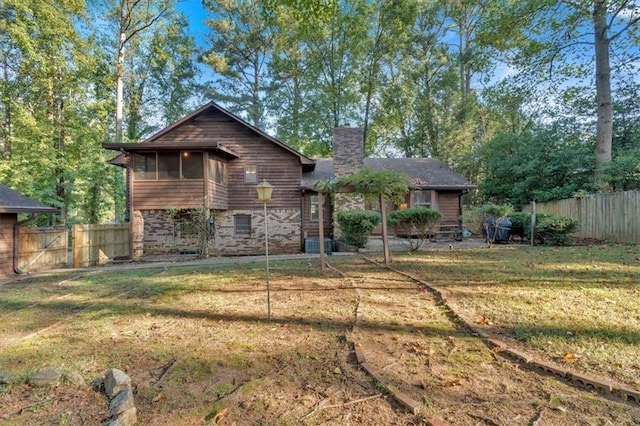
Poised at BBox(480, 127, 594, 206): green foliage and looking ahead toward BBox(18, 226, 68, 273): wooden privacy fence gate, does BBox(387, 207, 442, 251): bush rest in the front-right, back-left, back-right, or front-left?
front-left

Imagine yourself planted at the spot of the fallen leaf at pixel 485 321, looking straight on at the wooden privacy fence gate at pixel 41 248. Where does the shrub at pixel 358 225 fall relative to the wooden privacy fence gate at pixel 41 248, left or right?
right

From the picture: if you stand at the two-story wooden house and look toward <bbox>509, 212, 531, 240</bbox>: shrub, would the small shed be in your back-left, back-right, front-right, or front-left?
back-right

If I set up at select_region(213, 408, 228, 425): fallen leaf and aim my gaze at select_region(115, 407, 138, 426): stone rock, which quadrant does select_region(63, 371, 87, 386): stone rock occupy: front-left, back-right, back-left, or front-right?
front-right

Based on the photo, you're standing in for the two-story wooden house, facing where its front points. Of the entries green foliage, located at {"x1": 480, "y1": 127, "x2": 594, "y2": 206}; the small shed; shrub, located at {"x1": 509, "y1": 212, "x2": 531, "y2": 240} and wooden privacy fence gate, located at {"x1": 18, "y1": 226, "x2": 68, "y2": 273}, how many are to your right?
2

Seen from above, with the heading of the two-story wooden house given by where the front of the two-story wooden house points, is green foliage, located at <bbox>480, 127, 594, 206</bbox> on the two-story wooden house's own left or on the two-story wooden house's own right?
on the two-story wooden house's own right

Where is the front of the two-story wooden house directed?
away from the camera

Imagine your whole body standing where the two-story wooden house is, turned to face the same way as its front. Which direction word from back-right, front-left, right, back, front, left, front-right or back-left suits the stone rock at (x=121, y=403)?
back

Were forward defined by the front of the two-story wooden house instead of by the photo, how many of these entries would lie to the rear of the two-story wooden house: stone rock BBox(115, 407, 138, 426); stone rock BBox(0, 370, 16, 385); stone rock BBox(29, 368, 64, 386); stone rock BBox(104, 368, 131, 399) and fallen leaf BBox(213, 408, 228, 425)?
5
